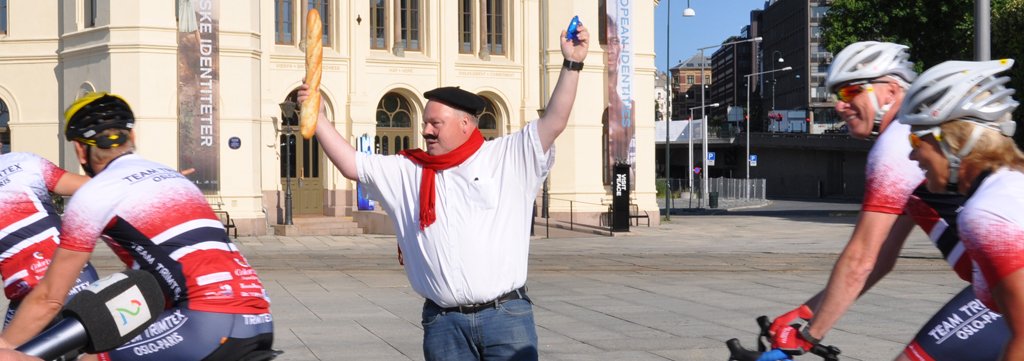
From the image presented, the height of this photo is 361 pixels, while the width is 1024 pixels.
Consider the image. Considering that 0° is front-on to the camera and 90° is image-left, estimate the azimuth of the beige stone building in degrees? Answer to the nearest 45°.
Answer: approximately 0°

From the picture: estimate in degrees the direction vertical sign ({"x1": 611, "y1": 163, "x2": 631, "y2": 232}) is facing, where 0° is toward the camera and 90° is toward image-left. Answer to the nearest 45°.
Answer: approximately 0°

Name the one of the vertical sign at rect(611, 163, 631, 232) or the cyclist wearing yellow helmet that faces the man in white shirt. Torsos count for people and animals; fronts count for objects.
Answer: the vertical sign

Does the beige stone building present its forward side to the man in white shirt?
yes

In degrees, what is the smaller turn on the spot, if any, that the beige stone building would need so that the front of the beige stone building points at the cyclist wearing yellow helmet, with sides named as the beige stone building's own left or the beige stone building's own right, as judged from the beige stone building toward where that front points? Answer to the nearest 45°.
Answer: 0° — it already faces them

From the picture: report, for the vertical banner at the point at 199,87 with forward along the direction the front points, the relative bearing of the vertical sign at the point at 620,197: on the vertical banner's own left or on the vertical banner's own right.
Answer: on the vertical banner's own left

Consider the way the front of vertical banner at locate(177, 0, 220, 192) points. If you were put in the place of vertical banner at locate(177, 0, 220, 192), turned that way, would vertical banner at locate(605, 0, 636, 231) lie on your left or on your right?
on your left

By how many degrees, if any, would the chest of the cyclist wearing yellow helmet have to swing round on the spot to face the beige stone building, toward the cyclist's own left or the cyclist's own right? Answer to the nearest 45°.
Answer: approximately 45° to the cyclist's own right

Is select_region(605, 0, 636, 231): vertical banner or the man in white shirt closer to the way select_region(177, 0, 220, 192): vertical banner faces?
the man in white shirt

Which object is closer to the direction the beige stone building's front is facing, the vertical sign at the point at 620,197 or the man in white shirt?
the man in white shirt

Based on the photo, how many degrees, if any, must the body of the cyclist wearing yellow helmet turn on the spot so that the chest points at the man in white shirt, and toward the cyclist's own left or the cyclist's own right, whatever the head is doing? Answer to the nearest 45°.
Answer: approximately 135° to the cyclist's own right
